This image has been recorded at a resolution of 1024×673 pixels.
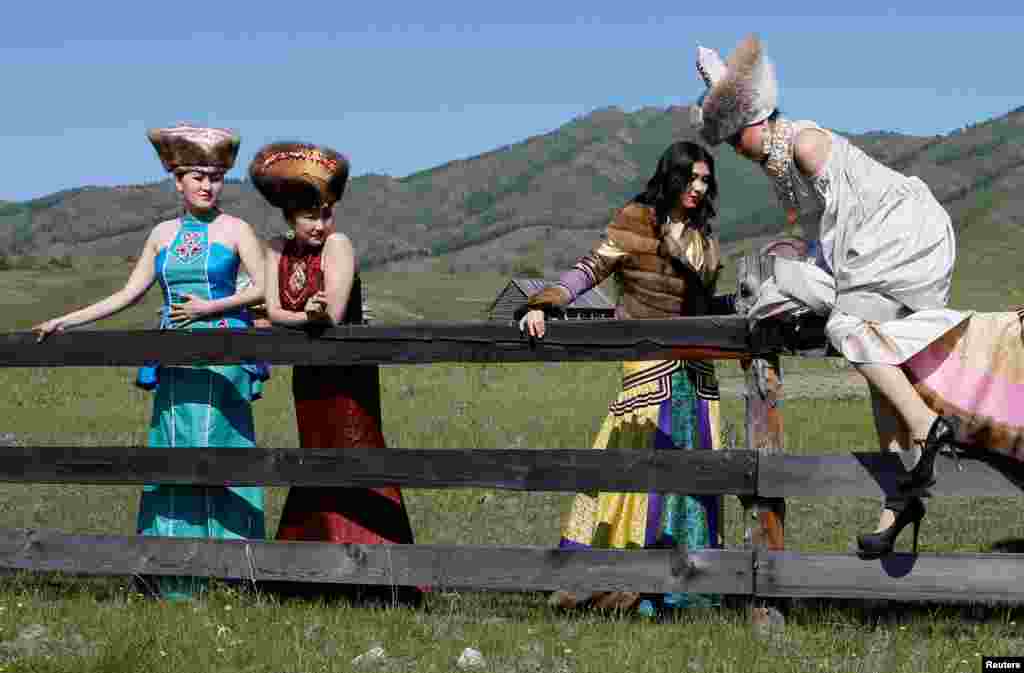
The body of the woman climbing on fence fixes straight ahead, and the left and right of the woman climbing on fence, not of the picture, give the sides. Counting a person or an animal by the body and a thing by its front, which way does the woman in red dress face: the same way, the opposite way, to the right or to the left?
to the left

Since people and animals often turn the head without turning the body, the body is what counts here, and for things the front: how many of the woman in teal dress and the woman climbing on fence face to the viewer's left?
1

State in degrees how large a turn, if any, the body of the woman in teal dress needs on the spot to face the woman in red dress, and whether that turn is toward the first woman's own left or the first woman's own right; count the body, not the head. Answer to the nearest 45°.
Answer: approximately 45° to the first woman's own left

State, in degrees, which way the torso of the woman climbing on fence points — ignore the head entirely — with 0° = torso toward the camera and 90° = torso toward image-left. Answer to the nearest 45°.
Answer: approximately 90°

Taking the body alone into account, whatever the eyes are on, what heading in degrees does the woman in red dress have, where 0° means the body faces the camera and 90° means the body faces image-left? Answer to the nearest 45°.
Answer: approximately 45°

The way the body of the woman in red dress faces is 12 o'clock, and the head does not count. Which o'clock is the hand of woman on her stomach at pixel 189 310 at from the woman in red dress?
The hand of woman on her stomach is roughly at 2 o'clock from the woman in red dress.

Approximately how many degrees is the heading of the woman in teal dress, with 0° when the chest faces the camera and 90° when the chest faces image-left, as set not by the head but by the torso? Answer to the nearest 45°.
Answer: approximately 0°
